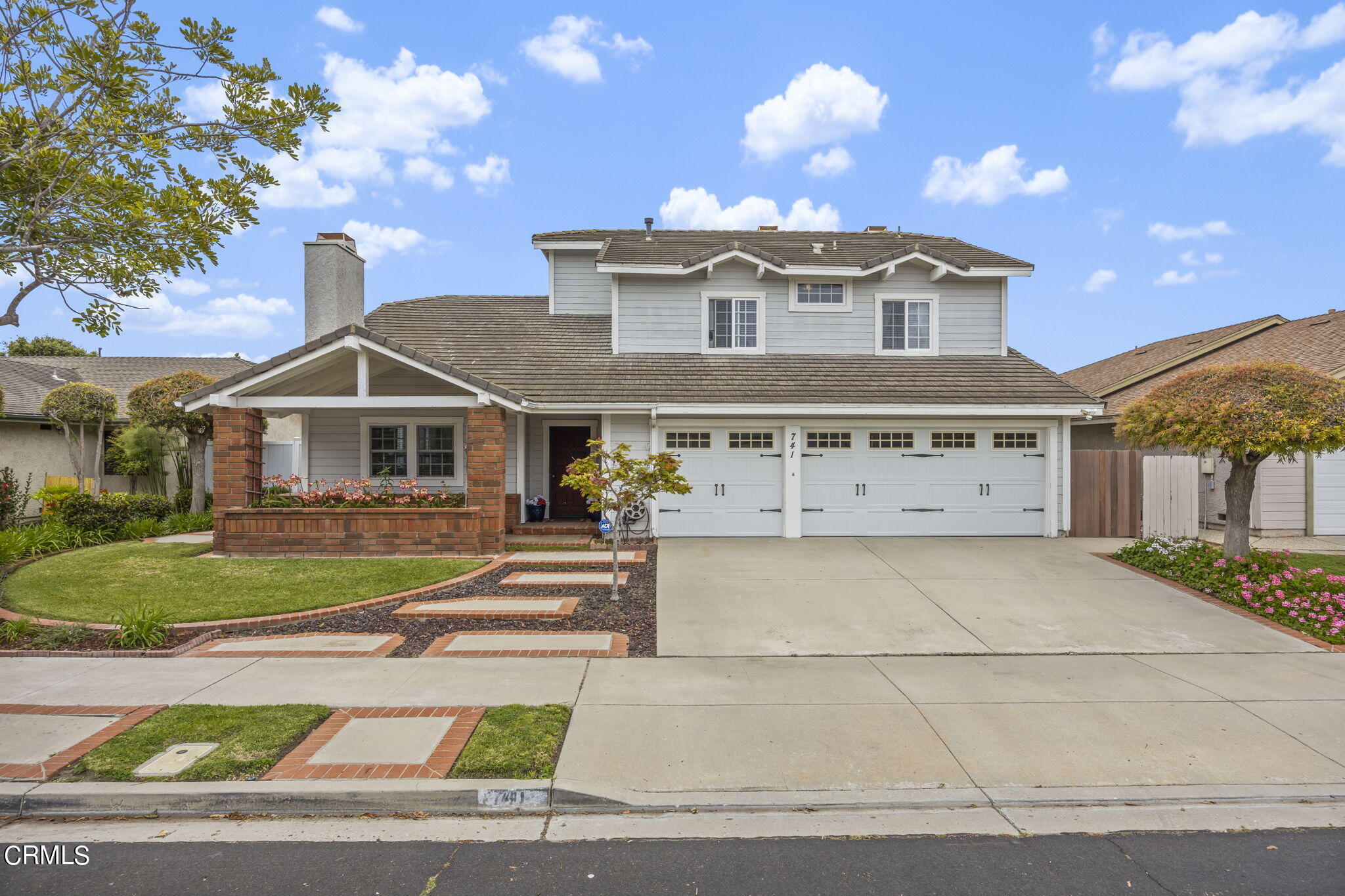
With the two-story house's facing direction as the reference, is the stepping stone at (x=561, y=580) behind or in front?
in front

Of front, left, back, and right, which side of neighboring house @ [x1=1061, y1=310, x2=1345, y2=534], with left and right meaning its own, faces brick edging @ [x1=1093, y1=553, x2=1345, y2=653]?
front

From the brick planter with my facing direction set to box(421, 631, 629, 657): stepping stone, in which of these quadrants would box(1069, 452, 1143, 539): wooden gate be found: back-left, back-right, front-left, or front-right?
front-left

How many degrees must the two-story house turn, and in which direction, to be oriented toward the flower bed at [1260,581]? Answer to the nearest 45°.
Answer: approximately 45° to its left

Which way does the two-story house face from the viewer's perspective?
toward the camera

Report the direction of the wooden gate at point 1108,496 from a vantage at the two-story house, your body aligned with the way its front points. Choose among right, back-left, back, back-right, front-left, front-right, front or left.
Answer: left

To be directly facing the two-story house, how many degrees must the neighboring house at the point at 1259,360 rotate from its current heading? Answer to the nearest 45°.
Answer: approximately 45° to its right

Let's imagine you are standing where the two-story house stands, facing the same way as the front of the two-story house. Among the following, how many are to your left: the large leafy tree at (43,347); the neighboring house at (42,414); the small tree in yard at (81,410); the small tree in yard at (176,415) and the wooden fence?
1

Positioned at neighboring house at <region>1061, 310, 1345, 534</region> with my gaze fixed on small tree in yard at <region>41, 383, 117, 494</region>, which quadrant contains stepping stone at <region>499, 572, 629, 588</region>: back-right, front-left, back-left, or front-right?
front-left

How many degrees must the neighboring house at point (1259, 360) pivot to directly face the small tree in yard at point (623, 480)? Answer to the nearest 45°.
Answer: approximately 45° to its right

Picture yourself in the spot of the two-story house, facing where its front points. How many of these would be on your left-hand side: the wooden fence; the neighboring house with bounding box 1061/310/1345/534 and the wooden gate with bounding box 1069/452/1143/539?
3

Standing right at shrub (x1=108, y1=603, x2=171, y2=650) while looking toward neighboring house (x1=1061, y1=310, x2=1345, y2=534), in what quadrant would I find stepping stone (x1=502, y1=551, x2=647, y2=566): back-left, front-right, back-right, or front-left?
front-left

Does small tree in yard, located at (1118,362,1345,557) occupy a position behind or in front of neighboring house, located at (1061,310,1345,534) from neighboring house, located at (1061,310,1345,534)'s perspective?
in front

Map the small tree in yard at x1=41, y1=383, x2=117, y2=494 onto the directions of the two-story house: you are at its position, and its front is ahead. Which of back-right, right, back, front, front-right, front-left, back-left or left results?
right

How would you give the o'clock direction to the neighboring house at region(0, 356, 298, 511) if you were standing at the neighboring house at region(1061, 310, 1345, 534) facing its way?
the neighboring house at region(0, 356, 298, 511) is roughly at 2 o'clock from the neighboring house at region(1061, 310, 1345, 534).

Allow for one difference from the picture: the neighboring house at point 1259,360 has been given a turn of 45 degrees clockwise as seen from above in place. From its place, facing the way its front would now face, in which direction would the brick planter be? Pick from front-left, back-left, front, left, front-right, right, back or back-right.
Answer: front

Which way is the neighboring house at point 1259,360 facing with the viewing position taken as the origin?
facing the viewer
